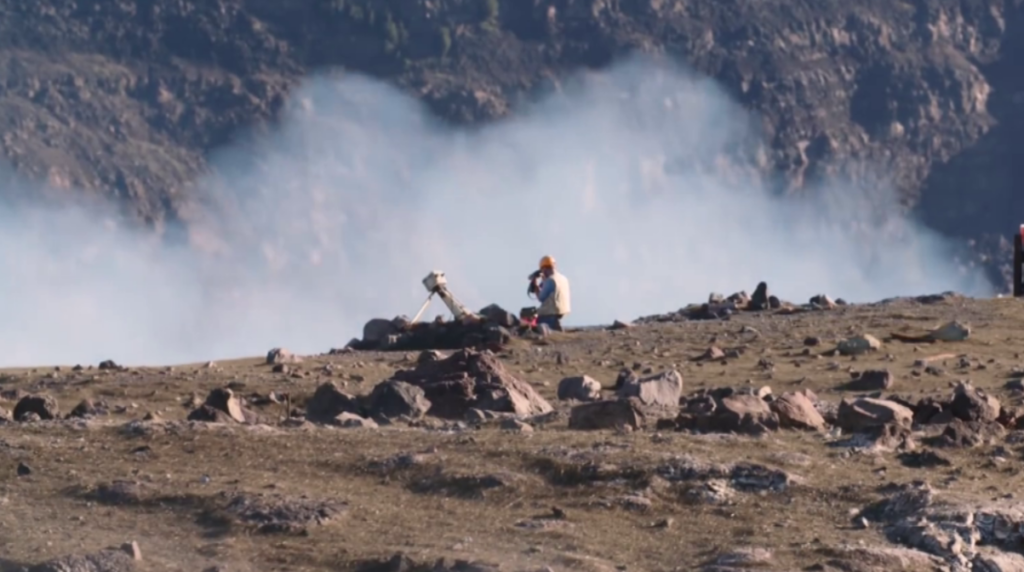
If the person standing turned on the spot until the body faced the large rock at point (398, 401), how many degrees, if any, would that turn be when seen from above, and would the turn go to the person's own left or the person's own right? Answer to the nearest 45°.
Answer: approximately 135° to the person's own left

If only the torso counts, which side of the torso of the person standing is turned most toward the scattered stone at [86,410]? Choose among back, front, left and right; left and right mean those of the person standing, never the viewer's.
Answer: left

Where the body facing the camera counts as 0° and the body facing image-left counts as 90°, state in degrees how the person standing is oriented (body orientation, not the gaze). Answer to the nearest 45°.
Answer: approximately 135°

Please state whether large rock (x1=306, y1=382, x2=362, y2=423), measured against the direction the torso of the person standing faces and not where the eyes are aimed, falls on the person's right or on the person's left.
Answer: on the person's left

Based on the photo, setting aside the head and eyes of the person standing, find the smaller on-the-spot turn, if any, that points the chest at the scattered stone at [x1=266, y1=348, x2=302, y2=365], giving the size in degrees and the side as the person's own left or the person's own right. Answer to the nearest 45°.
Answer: approximately 90° to the person's own left

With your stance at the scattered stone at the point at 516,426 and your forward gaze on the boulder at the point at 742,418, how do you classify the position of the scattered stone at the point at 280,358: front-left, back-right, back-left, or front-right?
back-left

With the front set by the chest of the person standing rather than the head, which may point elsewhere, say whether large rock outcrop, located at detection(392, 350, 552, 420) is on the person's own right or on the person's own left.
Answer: on the person's own left

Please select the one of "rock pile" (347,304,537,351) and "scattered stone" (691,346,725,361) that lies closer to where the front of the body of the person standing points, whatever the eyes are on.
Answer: the rock pile
